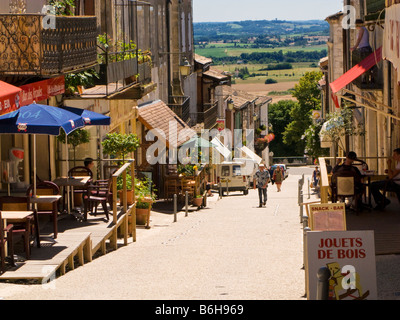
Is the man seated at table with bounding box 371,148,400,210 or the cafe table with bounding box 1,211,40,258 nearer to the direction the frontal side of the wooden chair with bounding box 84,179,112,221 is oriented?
the cafe table

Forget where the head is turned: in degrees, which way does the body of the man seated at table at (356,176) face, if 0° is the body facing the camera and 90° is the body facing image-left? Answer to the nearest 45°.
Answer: approximately 225°

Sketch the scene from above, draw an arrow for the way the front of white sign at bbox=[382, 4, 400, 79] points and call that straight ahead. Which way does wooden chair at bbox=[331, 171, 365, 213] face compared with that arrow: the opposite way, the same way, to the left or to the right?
the opposite way

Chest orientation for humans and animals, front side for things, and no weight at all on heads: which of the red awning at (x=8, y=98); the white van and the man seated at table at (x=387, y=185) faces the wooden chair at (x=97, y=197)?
the man seated at table

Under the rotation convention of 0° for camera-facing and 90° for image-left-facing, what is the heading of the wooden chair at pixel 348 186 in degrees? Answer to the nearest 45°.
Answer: approximately 225°

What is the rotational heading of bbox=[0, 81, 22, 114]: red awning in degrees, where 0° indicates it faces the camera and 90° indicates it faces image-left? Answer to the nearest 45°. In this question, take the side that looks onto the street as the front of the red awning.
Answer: approximately 315°

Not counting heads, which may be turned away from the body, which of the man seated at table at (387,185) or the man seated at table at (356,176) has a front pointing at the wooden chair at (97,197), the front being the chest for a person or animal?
the man seated at table at (387,185)

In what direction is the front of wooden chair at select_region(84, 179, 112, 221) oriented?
to the viewer's left
